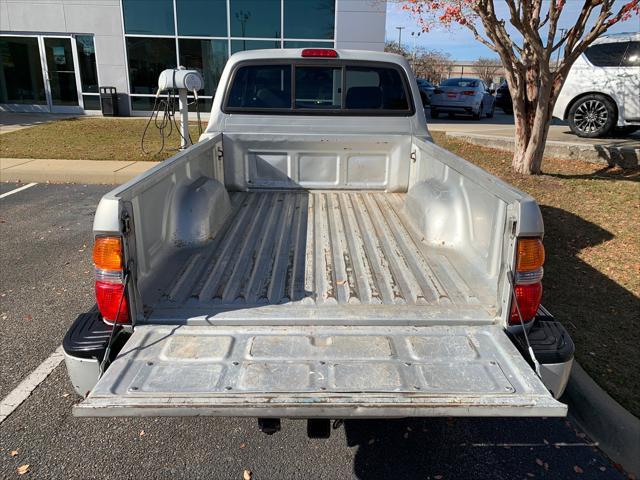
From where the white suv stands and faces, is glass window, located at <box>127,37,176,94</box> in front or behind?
behind

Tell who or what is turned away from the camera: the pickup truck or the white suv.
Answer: the pickup truck

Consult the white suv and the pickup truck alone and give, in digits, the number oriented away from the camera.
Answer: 1

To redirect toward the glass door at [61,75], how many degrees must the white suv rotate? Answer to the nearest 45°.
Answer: approximately 180°

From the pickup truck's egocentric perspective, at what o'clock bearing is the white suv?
The white suv is roughly at 1 o'clock from the pickup truck.

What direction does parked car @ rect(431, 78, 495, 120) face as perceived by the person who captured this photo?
facing away from the viewer and to the right of the viewer

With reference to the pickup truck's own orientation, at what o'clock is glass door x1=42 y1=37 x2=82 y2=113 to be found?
The glass door is roughly at 11 o'clock from the pickup truck.

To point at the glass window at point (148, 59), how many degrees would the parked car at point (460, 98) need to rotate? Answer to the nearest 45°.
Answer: approximately 135° to its left

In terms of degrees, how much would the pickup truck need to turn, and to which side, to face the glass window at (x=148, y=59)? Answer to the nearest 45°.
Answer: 0° — it already faces it

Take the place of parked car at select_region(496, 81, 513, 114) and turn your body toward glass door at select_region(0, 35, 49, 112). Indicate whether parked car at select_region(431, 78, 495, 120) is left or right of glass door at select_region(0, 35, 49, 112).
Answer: left

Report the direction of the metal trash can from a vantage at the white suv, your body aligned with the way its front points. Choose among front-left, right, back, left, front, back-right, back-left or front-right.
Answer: back

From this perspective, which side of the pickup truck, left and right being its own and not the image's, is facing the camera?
back
